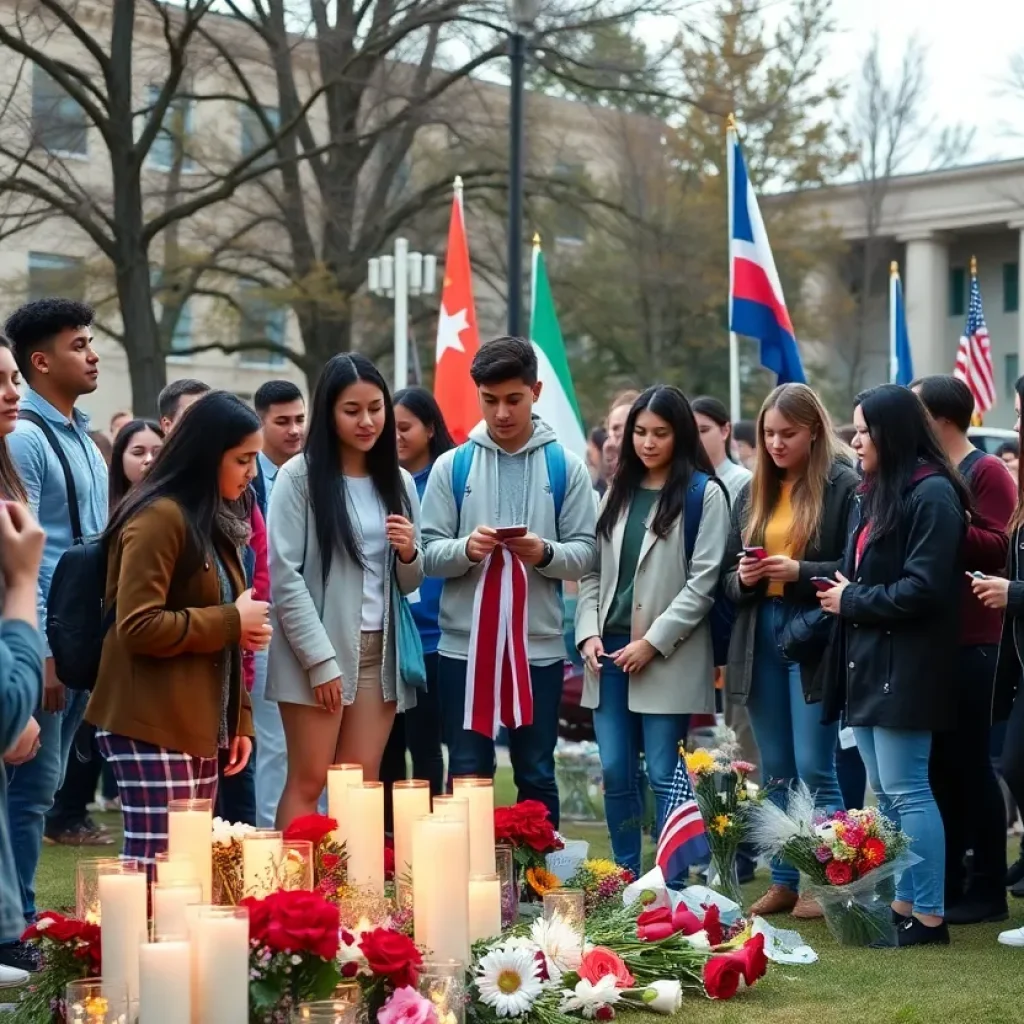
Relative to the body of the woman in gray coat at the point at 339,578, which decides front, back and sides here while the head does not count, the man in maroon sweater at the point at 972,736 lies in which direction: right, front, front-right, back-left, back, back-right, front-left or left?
front-left

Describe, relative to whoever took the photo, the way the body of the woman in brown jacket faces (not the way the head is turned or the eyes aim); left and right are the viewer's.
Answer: facing to the right of the viewer

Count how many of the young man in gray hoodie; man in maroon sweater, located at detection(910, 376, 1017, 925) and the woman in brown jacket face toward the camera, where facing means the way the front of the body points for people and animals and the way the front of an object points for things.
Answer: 1

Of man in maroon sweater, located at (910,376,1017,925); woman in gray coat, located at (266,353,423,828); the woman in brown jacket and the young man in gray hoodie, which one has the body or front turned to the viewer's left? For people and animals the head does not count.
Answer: the man in maroon sweater

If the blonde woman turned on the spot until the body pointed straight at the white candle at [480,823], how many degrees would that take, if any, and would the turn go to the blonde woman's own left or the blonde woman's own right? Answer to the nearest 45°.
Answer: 0° — they already face it

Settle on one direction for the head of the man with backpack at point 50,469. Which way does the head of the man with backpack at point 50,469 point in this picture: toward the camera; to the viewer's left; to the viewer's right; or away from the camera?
to the viewer's right

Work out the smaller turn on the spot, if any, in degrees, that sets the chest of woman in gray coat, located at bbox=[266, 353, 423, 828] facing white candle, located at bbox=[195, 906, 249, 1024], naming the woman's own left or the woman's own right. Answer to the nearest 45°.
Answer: approximately 45° to the woman's own right

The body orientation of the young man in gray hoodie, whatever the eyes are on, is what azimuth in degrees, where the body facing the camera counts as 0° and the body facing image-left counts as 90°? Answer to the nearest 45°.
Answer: approximately 0°

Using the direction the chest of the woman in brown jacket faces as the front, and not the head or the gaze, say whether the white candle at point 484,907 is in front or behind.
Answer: in front

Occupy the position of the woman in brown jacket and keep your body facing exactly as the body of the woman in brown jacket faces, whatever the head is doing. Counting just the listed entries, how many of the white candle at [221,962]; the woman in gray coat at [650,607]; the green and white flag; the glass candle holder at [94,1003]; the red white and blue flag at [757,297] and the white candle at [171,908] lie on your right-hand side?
3

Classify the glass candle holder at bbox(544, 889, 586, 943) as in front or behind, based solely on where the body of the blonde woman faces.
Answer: in front

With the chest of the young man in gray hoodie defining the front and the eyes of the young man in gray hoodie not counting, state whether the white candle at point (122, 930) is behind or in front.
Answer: in front

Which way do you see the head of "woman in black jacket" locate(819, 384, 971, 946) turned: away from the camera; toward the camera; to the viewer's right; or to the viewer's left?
to the viewer's left
